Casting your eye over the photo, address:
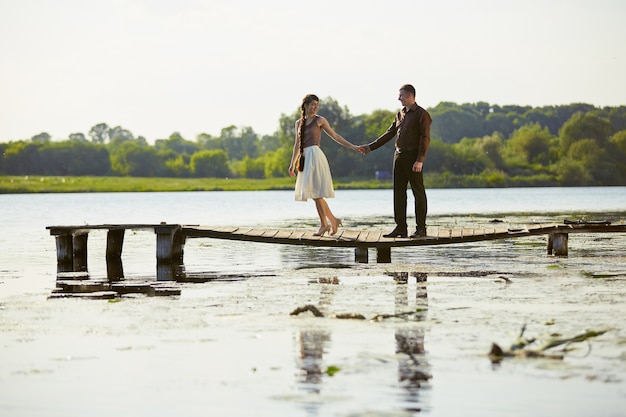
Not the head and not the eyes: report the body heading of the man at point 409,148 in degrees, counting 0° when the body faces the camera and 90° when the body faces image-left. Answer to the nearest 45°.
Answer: approximately 45°

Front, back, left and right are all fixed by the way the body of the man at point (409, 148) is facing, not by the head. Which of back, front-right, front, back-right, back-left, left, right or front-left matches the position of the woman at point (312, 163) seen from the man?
front-right

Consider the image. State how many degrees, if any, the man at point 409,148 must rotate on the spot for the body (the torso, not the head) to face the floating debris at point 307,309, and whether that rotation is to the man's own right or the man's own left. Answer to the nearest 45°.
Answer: approximately 45° to the man's own left

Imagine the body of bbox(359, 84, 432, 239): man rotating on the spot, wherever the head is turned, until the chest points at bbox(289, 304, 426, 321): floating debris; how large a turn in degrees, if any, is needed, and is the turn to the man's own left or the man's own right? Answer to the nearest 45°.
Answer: approximately 45° to the man's own left

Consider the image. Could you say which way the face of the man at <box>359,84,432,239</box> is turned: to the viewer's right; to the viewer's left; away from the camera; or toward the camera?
to the viewer's left
